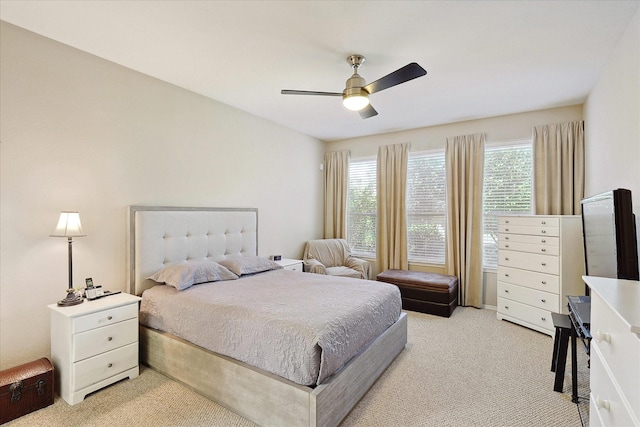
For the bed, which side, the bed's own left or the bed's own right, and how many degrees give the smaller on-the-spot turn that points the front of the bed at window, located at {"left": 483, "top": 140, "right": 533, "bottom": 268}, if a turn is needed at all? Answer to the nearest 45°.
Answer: approximately 45° to the bed's own left

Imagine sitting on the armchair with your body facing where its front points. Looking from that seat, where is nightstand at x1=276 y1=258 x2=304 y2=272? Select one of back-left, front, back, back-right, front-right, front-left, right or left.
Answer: right

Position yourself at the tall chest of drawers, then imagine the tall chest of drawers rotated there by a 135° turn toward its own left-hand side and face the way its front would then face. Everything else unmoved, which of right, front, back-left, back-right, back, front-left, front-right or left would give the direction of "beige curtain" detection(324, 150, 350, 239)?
back

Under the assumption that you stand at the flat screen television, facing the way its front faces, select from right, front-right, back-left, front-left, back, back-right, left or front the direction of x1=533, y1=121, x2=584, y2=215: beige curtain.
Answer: right

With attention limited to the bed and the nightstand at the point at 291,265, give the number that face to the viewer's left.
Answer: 0

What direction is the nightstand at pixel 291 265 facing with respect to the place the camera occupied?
facing the viewer and to the right of the viewer

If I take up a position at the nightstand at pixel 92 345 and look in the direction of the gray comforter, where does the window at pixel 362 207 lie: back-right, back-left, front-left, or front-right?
front-left

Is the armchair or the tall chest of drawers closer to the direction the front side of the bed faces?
the tall chest of drawers

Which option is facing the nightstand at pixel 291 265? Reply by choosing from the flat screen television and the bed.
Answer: the flat screen television

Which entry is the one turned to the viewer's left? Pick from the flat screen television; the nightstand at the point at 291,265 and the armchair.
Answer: the flat screen television

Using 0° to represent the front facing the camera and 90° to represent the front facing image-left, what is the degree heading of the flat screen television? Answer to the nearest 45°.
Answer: approximately 90°

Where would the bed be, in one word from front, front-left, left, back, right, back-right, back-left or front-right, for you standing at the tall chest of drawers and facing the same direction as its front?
front

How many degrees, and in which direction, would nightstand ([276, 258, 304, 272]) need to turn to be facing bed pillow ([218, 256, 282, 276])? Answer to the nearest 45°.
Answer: approximately 90° to its right

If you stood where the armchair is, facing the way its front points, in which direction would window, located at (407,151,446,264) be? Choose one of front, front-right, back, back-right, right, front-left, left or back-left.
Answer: front-left

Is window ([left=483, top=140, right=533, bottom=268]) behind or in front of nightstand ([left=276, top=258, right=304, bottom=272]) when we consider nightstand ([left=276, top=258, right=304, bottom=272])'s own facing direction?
in front
